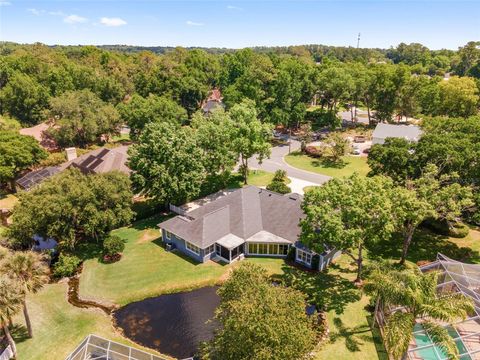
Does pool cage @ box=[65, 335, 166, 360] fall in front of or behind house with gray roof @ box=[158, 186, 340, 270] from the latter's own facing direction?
behind

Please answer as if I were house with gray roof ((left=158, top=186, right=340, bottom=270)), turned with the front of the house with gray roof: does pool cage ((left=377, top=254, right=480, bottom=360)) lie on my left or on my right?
on my right

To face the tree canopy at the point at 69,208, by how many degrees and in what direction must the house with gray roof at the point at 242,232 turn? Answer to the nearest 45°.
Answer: approximately 90° to its left

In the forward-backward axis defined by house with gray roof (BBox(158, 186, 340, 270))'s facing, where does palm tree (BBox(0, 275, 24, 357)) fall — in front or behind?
behind

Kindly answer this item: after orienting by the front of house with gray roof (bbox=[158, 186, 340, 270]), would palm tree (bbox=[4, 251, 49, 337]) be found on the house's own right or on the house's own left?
on the house's own left

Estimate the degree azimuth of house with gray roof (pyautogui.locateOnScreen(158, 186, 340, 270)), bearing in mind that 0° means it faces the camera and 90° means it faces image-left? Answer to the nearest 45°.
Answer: approximately 180°

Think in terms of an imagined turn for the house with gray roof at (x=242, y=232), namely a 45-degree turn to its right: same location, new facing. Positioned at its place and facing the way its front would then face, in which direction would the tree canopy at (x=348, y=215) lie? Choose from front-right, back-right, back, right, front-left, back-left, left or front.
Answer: right

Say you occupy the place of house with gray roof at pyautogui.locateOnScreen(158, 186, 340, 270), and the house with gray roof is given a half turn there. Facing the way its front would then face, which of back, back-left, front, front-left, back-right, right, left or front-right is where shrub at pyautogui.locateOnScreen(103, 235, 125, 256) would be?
right

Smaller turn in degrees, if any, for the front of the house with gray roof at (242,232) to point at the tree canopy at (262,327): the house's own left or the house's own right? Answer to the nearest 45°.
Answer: approximately 180°

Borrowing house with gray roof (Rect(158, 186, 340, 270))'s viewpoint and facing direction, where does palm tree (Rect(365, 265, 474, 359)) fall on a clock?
The palm tree is roughly at 5 o'clock from the house with gray roof.

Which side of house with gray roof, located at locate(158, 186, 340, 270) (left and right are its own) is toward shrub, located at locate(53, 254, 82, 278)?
left
